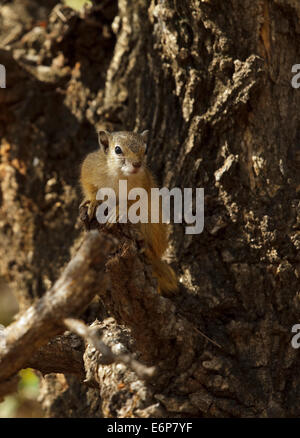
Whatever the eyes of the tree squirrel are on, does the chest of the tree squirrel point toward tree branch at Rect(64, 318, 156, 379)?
yes

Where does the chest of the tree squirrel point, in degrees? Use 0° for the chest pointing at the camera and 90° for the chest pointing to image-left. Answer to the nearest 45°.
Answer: approximately 0°
